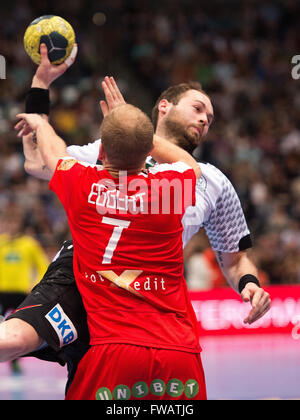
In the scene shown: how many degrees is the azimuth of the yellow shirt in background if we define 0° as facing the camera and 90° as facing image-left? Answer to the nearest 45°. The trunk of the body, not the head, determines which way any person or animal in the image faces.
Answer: approximately 0°
